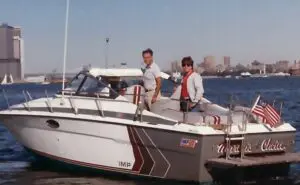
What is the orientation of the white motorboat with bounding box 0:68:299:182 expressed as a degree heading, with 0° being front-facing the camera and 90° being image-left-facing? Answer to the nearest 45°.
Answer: approximately 135°

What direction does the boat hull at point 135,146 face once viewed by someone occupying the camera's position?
facing away from the viewer and to the left of the viewer
